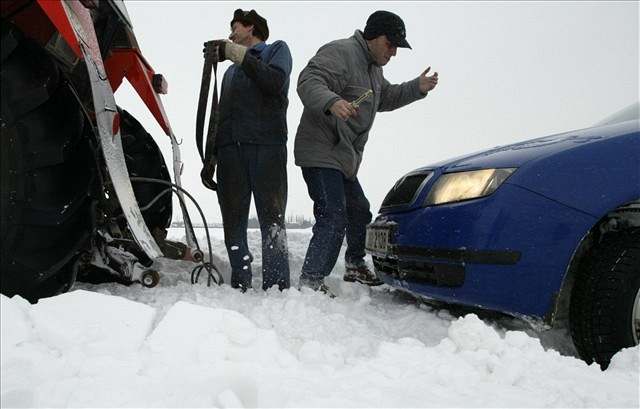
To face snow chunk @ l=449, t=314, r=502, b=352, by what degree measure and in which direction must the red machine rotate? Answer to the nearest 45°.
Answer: approximately 180°

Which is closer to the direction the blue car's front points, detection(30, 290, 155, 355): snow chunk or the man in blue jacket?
the snow chunk

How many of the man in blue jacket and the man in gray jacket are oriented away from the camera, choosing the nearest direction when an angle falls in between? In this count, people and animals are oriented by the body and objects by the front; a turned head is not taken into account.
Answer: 0

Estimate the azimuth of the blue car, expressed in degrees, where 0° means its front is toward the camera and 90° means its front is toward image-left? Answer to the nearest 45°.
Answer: approximately 45°

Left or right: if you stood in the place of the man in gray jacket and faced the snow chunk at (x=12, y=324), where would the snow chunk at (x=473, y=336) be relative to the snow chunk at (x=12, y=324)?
left
